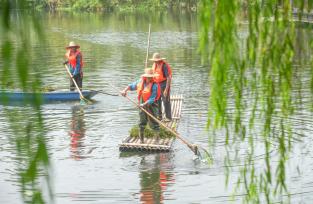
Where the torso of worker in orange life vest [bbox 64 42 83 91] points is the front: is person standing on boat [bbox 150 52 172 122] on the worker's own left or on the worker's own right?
on the worker's own left

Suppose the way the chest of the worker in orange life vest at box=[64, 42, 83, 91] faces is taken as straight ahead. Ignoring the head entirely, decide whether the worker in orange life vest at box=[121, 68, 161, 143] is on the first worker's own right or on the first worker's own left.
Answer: on the first worker's own left
